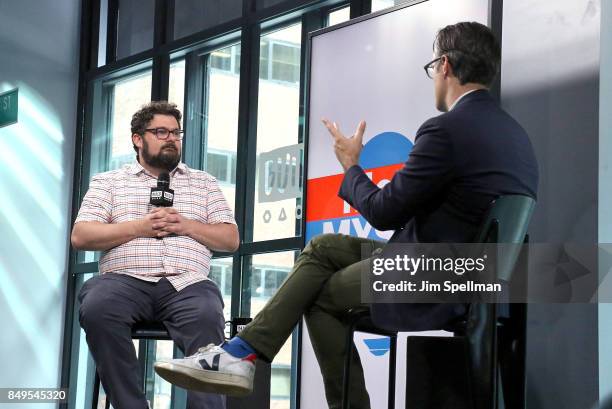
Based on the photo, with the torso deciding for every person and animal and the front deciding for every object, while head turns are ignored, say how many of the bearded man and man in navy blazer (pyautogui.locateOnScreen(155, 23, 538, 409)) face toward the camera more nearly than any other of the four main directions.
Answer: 1

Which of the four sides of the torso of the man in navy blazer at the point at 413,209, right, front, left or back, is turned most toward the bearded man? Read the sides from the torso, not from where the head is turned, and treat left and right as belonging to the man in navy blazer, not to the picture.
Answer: front

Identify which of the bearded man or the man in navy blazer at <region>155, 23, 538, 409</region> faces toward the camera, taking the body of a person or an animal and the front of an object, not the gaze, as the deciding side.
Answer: the bearded man

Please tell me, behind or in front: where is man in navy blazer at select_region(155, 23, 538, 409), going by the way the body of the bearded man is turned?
in front

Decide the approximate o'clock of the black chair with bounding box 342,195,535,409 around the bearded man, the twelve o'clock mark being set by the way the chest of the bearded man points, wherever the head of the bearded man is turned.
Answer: The black chair is roughly at 11 o'clock from the bearded man.

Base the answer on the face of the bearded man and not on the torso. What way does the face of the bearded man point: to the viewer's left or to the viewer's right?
to the viewer's right

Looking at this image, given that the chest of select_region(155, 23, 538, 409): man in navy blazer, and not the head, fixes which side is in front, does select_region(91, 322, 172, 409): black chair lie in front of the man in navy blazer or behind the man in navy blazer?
in front

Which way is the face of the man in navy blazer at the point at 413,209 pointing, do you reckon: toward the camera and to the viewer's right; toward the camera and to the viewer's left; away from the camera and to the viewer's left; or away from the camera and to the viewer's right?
away from the camera and to the viewer's left

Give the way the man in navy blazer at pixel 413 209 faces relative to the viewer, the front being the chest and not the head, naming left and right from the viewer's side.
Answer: facing away from the viewer and to the left of the viewer

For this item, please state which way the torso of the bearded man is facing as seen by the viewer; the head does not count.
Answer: toward the camera

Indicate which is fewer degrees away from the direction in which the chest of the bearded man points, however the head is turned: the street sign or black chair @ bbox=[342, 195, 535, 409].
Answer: the black chair
